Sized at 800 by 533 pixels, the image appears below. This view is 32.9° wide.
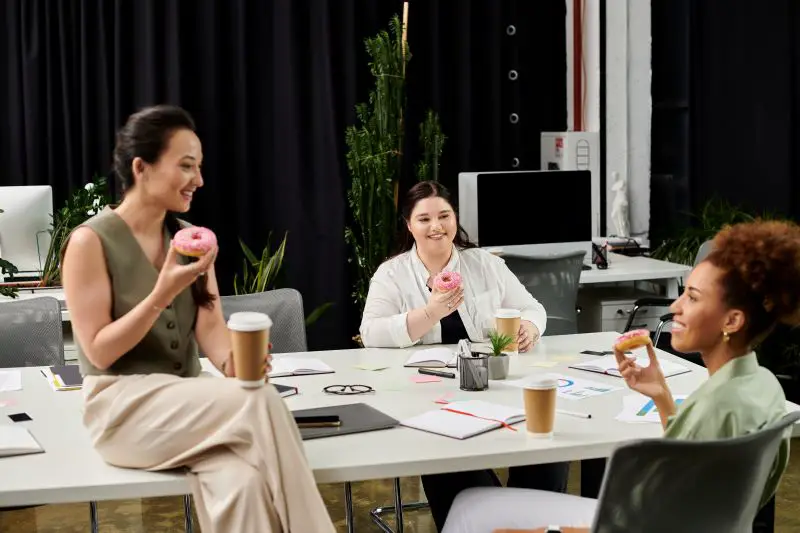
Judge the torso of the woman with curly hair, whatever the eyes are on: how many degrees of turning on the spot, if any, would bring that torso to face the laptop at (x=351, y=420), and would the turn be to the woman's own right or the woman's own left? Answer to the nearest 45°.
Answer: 0° — they already face it

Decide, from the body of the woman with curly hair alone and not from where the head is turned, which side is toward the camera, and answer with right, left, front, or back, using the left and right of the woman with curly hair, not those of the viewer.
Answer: left

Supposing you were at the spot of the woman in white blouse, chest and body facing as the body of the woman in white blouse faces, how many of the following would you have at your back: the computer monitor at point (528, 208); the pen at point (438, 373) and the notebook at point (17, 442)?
1

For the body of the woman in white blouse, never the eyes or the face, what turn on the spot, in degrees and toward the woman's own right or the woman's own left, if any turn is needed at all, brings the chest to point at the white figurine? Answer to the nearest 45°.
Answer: approximately 180°

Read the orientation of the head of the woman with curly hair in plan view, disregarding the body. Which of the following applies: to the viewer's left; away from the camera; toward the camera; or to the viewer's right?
to the viewer's left

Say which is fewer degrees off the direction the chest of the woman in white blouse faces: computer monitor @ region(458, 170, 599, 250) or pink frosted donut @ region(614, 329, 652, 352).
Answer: the pink frosted donut

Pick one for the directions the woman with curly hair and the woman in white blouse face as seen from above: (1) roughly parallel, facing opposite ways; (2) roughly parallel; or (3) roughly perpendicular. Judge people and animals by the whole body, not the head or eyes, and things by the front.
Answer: roughly perpendicular

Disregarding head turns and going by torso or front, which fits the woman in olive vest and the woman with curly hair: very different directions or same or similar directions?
very different directions
